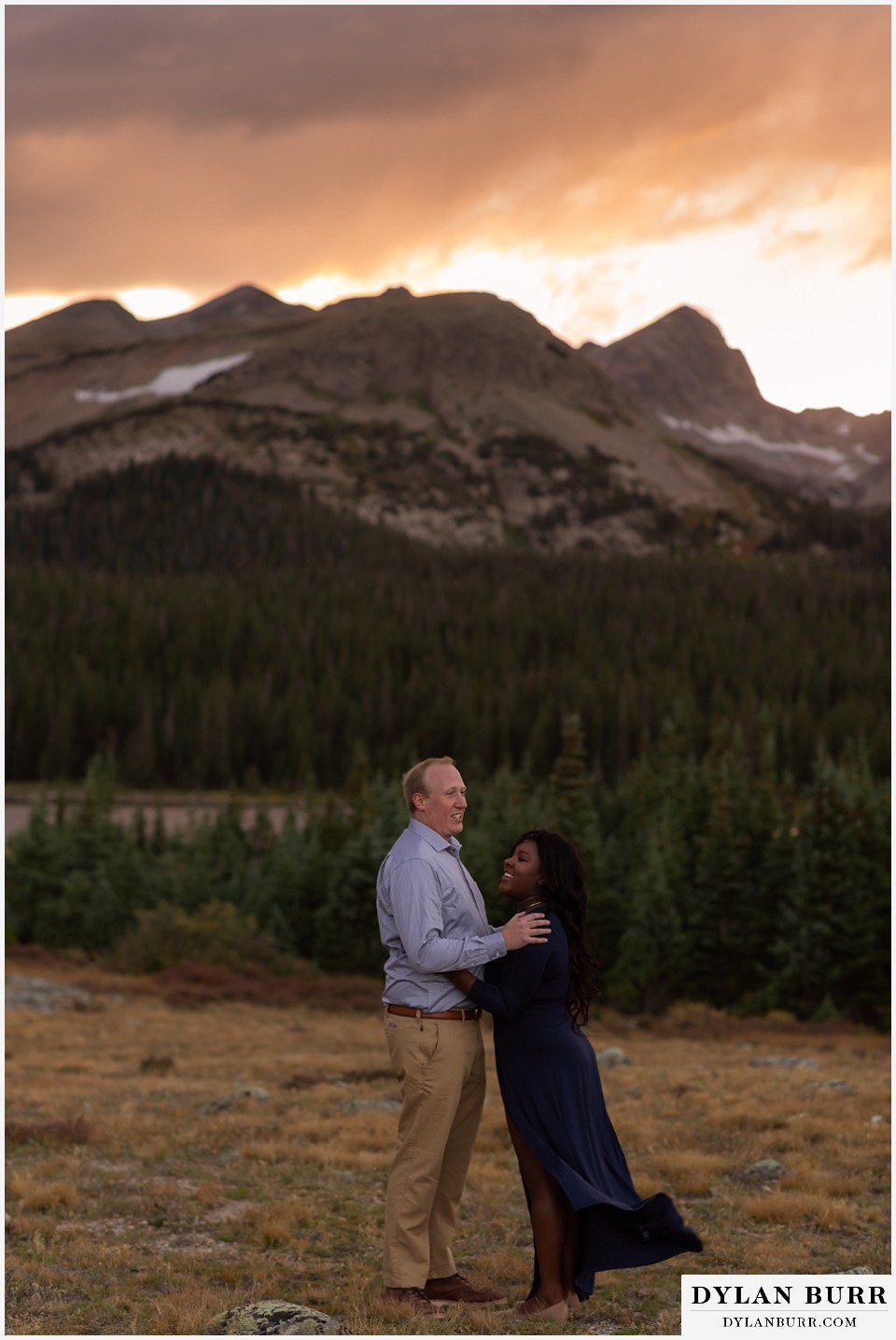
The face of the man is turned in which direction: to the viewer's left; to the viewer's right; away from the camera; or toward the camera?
to the viewer's right

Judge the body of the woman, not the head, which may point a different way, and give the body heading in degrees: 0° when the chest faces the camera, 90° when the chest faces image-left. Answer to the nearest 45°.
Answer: approximately 90°

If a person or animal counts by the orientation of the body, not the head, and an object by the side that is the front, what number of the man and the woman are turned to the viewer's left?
1

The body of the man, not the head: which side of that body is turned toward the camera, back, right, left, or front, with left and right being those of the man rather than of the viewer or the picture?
right

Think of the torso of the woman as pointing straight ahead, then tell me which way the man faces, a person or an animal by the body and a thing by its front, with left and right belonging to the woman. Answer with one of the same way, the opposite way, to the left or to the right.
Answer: the opposite way

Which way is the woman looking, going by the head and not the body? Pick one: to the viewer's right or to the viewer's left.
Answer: to the viewer's left

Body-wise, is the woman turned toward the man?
yes

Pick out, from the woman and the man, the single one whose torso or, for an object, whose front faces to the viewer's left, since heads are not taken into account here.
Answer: the woman

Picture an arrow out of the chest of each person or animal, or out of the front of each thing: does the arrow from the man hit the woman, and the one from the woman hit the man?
yes

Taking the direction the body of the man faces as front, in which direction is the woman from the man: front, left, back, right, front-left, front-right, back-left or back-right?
front

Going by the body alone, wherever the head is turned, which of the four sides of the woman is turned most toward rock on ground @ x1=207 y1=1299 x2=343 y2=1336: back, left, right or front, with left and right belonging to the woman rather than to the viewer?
front
